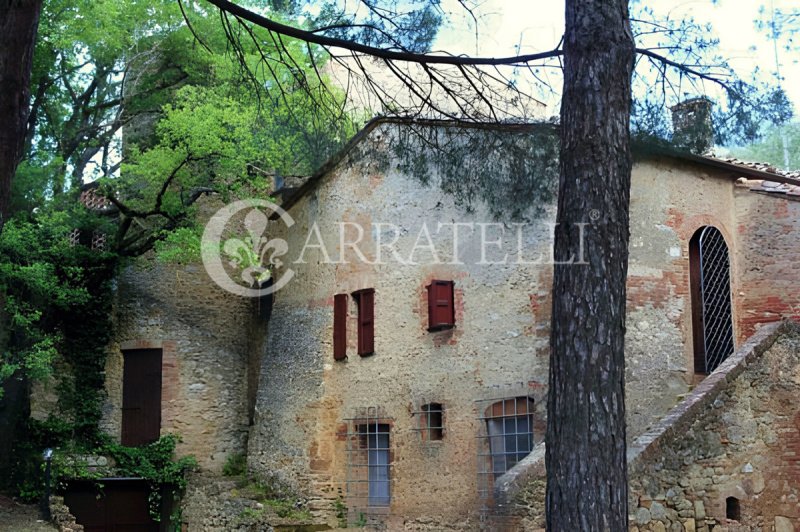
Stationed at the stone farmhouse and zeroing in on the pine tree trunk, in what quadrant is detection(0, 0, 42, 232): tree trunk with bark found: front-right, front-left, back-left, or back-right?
front-right

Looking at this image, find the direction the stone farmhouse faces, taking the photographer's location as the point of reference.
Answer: facing the viewer

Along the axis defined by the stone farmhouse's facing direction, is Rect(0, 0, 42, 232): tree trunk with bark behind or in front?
in front

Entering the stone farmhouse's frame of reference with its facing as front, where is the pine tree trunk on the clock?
The pine tree trunk is roughly at 12 o'clock from the stone farmhouse.
